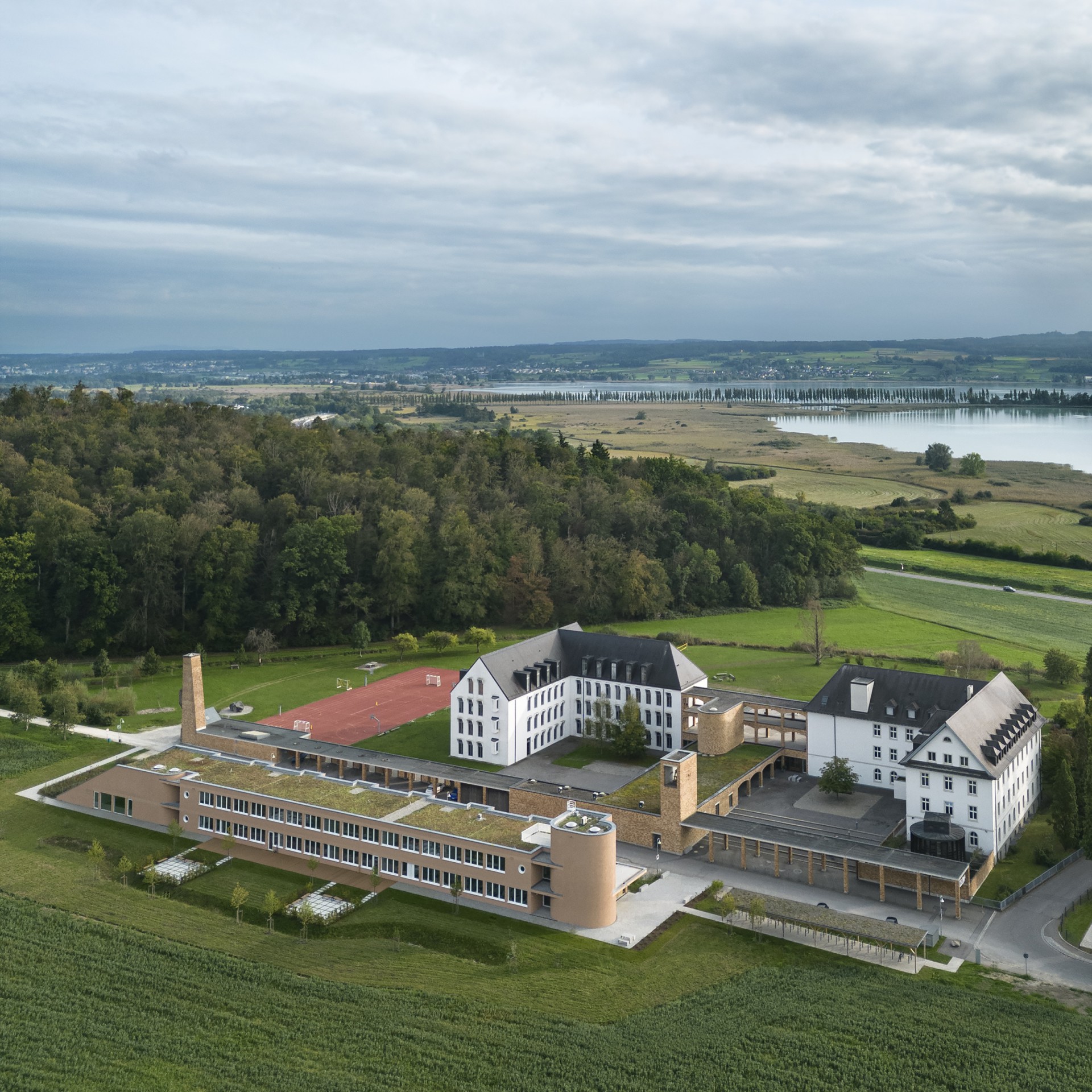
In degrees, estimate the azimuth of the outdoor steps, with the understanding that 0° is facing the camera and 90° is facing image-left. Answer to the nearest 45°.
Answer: approximately 45°

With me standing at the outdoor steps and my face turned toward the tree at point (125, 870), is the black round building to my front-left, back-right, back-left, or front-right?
back-left

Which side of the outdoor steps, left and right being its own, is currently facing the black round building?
left

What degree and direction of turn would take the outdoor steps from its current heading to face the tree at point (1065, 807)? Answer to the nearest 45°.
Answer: approximately 135° to its left

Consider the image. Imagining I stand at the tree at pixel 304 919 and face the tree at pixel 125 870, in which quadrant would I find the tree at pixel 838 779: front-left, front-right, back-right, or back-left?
back-right

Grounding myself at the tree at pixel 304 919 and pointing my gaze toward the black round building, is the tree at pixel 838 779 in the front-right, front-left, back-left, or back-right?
front-left

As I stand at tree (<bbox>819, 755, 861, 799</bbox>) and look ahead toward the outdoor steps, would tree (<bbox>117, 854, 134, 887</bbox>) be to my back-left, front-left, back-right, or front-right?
front-right

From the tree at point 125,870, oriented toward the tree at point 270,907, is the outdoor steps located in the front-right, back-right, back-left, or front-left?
front-left

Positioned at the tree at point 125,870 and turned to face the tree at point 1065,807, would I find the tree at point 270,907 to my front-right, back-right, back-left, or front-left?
front-right
